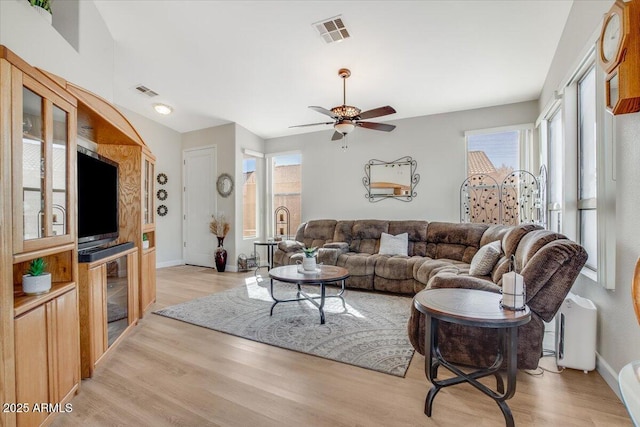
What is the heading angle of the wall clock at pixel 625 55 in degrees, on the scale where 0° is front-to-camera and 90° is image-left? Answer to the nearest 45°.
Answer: approximately 45°

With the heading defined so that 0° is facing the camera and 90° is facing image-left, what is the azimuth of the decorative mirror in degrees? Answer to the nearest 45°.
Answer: approximately 0°

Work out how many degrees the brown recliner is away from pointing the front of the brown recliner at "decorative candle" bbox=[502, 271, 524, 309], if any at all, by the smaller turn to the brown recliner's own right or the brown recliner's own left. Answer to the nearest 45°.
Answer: approximately 90° to the brown recliner's own left

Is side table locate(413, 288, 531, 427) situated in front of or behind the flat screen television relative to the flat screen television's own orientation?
in front

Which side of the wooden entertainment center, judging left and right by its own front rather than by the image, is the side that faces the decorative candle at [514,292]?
front

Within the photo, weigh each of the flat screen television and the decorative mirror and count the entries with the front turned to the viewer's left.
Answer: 0

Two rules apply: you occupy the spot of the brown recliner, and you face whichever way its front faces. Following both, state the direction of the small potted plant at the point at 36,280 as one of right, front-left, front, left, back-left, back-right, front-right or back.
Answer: front-left

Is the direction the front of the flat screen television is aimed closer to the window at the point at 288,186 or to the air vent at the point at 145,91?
the window

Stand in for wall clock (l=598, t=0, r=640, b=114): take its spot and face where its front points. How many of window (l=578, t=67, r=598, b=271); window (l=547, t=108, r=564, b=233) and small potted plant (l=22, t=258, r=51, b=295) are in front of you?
1

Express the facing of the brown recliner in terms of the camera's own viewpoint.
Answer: facing to the left of the viewer

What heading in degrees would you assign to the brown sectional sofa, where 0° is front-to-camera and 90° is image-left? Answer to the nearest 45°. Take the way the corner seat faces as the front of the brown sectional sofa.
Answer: approximately 45°

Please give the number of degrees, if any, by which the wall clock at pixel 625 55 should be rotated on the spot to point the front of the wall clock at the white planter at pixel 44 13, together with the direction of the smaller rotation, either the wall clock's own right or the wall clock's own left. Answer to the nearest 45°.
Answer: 0° — it already faces it
